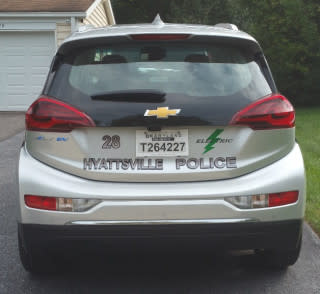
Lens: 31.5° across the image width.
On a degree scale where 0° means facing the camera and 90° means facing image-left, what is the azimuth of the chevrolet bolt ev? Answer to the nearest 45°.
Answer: approximately 180°

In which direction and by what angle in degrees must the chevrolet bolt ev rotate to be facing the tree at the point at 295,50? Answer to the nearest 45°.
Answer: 0° — it already faces it
